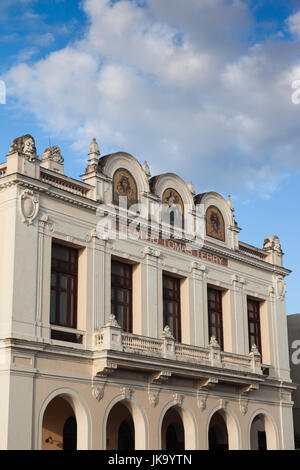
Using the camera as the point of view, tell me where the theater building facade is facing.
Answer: facing the viewer and to the right of the viewer
